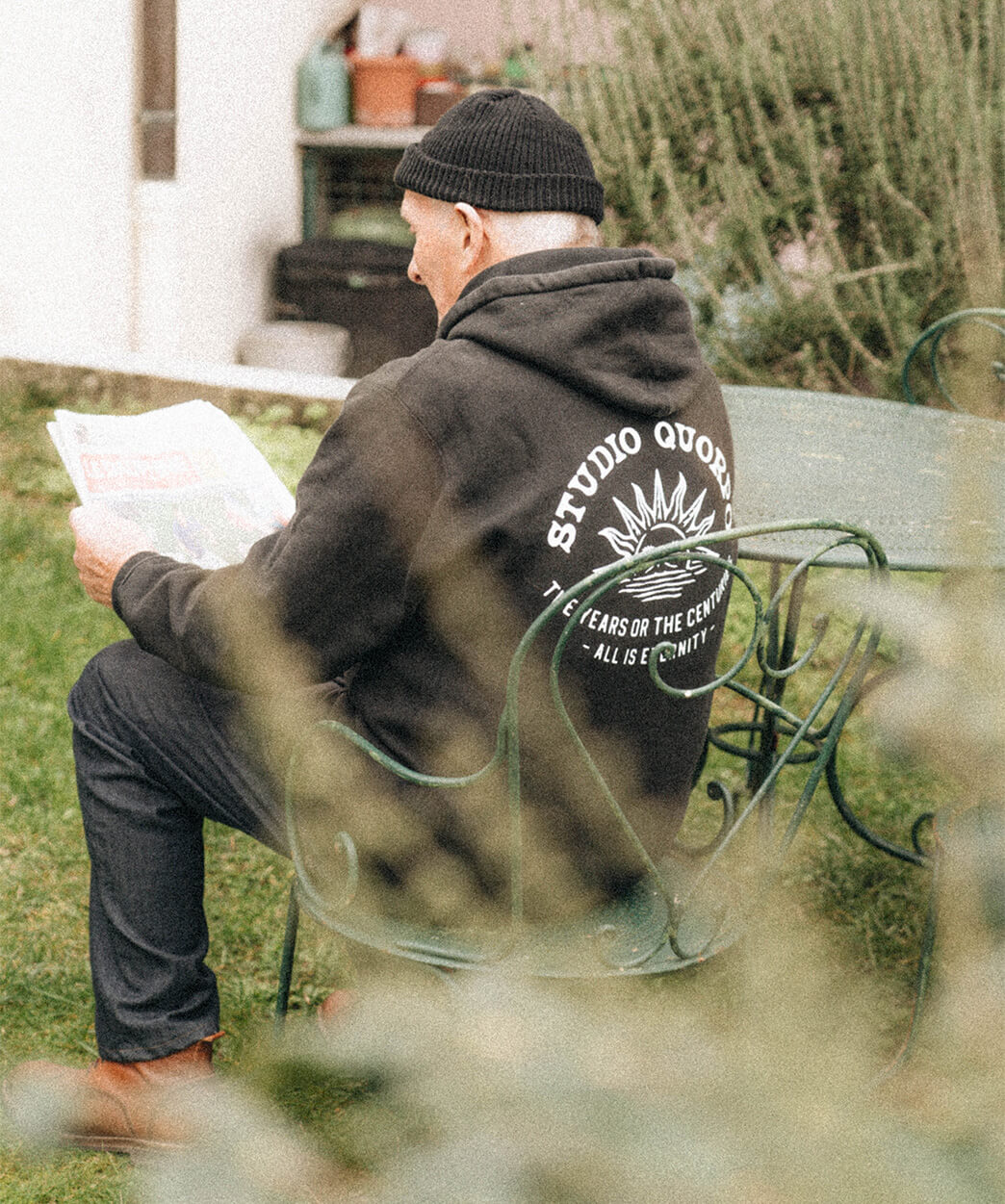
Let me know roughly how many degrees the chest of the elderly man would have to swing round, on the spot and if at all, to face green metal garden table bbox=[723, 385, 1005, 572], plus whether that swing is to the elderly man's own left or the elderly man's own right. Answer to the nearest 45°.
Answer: approximately 90° to the elderly man's own right

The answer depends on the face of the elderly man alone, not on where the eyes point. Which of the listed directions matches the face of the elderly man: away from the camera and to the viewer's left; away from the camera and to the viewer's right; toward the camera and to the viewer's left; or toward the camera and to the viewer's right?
away from the camera and to the viewer's left

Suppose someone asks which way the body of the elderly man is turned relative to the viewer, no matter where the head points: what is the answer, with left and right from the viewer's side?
facing away from the viewer and to the left of the viewer

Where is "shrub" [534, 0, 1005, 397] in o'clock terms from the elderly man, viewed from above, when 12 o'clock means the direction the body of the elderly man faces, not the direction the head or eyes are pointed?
The shrub is roughly at 2 o'clock from the elderly man.
